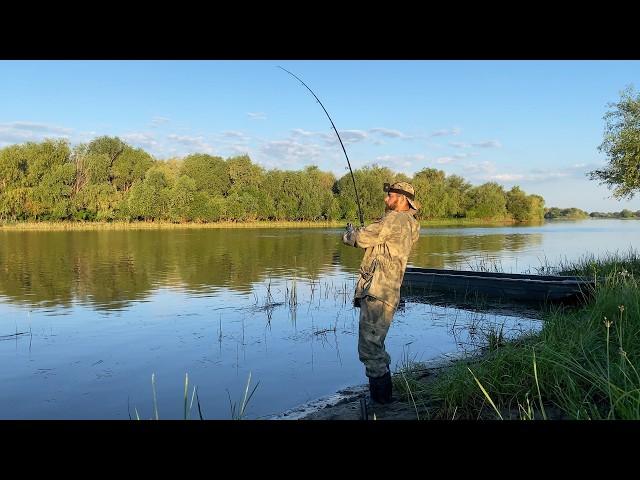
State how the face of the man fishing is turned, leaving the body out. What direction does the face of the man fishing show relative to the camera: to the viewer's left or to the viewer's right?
to the viewer's left

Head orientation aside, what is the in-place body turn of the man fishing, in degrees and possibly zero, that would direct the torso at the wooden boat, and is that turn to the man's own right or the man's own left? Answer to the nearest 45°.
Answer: approximately 90° to the man's own right

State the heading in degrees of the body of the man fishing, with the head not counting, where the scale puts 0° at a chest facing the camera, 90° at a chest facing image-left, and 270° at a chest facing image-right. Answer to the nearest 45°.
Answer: approximately 90°
